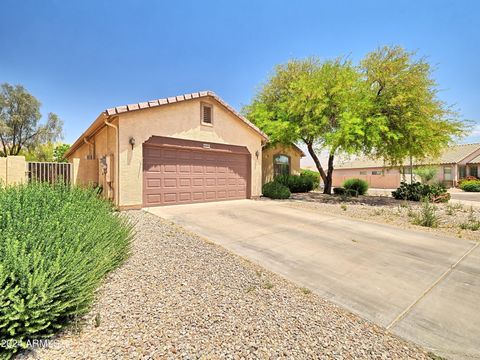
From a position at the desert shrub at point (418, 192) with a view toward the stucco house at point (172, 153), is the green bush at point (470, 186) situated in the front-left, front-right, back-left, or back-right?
back-right

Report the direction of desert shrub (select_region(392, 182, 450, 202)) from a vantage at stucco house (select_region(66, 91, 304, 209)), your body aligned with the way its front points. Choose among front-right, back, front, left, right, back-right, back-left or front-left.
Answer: front-left

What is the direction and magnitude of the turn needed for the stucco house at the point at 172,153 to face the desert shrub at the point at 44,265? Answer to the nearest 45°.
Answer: approximately 45° to its right

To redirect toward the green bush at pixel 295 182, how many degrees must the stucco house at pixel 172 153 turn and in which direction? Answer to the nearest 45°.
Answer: approximately 90° to its left

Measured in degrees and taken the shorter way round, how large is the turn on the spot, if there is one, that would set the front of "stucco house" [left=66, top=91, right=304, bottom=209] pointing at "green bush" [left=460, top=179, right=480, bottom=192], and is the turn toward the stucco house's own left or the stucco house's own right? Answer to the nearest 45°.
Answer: approximately 45° to the stucco house's own left

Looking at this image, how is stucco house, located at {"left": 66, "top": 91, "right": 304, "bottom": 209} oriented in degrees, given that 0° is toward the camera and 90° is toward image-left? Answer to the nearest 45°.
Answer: approximately 315°

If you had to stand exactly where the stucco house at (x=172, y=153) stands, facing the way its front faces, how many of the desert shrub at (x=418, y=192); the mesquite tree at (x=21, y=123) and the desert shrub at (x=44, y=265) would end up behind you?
1

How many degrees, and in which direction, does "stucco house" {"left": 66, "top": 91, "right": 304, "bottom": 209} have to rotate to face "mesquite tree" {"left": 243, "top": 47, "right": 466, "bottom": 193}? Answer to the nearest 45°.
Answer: approximately 45° to its left

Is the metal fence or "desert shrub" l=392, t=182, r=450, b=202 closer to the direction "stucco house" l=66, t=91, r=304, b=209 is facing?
the desert shrub

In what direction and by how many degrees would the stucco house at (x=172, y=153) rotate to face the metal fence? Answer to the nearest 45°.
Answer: approximately 135° to its right
